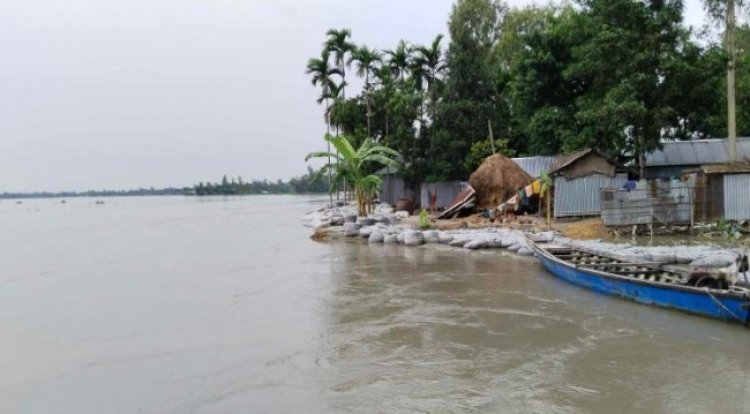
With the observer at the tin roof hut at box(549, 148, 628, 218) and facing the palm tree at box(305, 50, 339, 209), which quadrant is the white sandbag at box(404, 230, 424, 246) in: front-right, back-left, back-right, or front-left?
front-left

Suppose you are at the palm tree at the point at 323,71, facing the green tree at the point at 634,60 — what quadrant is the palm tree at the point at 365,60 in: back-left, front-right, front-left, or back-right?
front-left

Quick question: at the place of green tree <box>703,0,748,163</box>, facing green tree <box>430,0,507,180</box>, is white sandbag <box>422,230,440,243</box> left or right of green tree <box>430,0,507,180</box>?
left
